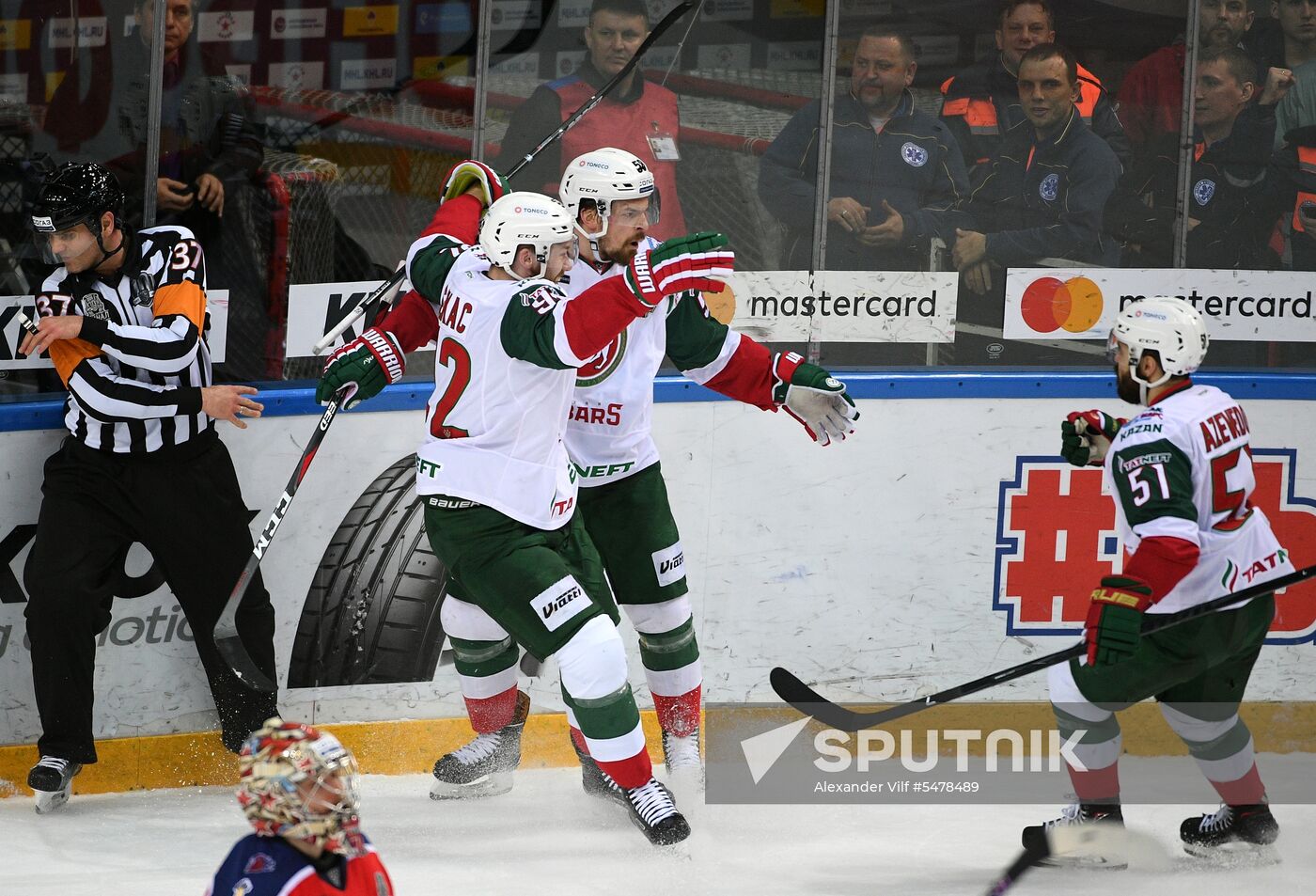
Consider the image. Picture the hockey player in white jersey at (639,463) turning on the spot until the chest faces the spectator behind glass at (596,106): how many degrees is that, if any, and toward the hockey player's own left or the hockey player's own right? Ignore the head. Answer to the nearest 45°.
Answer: approximately 180°

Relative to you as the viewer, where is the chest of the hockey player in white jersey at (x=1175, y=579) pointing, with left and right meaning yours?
facing to the left of the viewer

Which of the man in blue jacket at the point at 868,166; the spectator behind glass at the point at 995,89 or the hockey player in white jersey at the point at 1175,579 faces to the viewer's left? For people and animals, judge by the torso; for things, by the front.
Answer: the hockey player in white jersey
